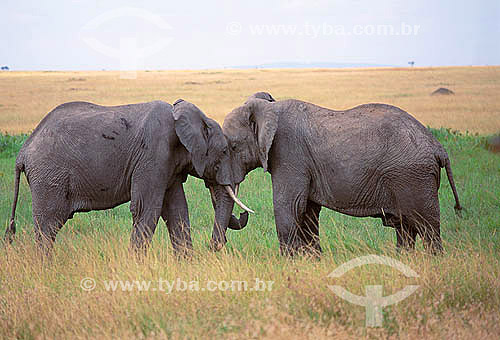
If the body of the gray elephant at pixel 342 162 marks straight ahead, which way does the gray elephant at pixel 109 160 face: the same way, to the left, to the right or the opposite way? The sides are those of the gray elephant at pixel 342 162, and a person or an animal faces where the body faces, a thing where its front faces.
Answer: the opposite way

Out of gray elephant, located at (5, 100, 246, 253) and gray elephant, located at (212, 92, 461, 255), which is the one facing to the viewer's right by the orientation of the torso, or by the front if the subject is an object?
gray elephant, located at (5, 100, 246, 253)

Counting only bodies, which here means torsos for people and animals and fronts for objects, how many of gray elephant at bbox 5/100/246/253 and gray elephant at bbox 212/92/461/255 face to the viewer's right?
1

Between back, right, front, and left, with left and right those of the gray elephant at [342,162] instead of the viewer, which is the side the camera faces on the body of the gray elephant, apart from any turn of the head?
left

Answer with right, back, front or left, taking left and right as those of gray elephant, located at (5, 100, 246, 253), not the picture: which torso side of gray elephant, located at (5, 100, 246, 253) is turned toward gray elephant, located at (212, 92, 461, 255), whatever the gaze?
front

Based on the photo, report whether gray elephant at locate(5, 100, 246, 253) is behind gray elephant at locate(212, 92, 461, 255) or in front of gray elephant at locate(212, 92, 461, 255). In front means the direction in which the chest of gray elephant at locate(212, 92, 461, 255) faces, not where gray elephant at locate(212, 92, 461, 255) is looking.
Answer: in front

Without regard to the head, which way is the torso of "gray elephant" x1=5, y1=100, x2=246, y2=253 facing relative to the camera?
to the viewer's right
